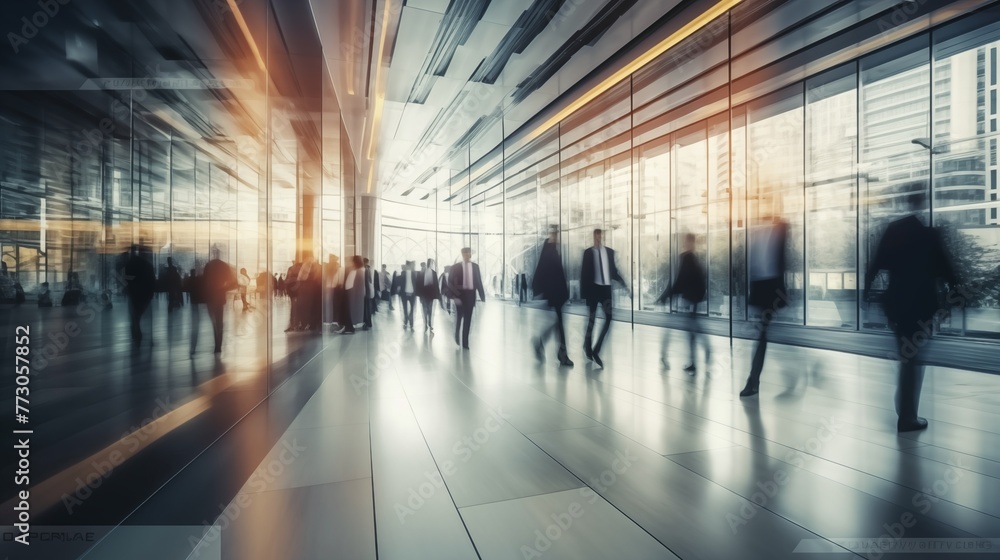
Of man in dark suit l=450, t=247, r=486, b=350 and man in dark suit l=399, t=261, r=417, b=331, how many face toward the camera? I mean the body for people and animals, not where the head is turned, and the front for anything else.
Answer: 2

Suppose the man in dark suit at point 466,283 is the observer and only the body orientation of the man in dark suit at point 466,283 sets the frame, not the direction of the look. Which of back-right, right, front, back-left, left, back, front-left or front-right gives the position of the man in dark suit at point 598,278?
front-left

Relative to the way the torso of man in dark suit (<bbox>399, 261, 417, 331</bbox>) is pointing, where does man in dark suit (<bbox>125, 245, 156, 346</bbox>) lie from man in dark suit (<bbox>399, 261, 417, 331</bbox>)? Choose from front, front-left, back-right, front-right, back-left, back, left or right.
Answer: front

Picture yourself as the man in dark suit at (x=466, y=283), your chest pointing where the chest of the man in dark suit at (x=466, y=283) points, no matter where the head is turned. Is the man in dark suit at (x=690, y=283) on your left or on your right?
on your left

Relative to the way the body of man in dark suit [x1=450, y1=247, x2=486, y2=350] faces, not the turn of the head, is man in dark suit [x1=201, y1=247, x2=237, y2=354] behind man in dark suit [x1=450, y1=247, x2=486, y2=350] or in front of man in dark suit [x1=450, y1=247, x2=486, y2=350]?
in front

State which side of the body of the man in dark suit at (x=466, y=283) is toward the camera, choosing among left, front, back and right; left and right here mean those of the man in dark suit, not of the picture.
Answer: front

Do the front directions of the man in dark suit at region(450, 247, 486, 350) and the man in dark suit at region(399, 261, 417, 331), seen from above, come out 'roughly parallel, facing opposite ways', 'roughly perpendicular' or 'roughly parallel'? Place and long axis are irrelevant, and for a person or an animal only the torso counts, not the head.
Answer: roughly parallel

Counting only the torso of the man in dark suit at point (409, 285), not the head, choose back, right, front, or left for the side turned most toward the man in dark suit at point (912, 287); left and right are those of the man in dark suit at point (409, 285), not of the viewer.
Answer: front

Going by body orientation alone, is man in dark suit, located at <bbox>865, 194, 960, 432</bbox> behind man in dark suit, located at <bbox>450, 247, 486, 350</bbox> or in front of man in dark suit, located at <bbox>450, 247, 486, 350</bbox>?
in front

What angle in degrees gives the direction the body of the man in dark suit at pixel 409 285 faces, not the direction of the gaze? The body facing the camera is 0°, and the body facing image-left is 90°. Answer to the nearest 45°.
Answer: approximately 0°

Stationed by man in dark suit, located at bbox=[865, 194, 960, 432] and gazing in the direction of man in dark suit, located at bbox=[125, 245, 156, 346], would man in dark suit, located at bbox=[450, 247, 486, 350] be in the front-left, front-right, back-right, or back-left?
front-right

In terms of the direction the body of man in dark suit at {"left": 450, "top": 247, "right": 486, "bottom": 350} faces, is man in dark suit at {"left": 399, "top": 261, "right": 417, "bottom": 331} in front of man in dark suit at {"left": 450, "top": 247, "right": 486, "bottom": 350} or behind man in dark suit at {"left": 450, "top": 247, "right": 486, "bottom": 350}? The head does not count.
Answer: behind

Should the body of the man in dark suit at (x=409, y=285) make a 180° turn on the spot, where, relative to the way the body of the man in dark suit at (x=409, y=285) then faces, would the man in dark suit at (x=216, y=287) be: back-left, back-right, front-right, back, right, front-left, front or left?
back

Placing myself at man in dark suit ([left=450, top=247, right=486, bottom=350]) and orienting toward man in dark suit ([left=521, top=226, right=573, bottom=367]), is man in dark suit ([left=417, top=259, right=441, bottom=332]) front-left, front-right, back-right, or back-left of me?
back-left

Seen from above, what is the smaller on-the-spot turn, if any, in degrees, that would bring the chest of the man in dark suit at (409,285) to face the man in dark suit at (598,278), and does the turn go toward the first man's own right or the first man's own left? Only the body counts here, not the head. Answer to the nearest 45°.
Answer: approximately 45° to the first man's own left
